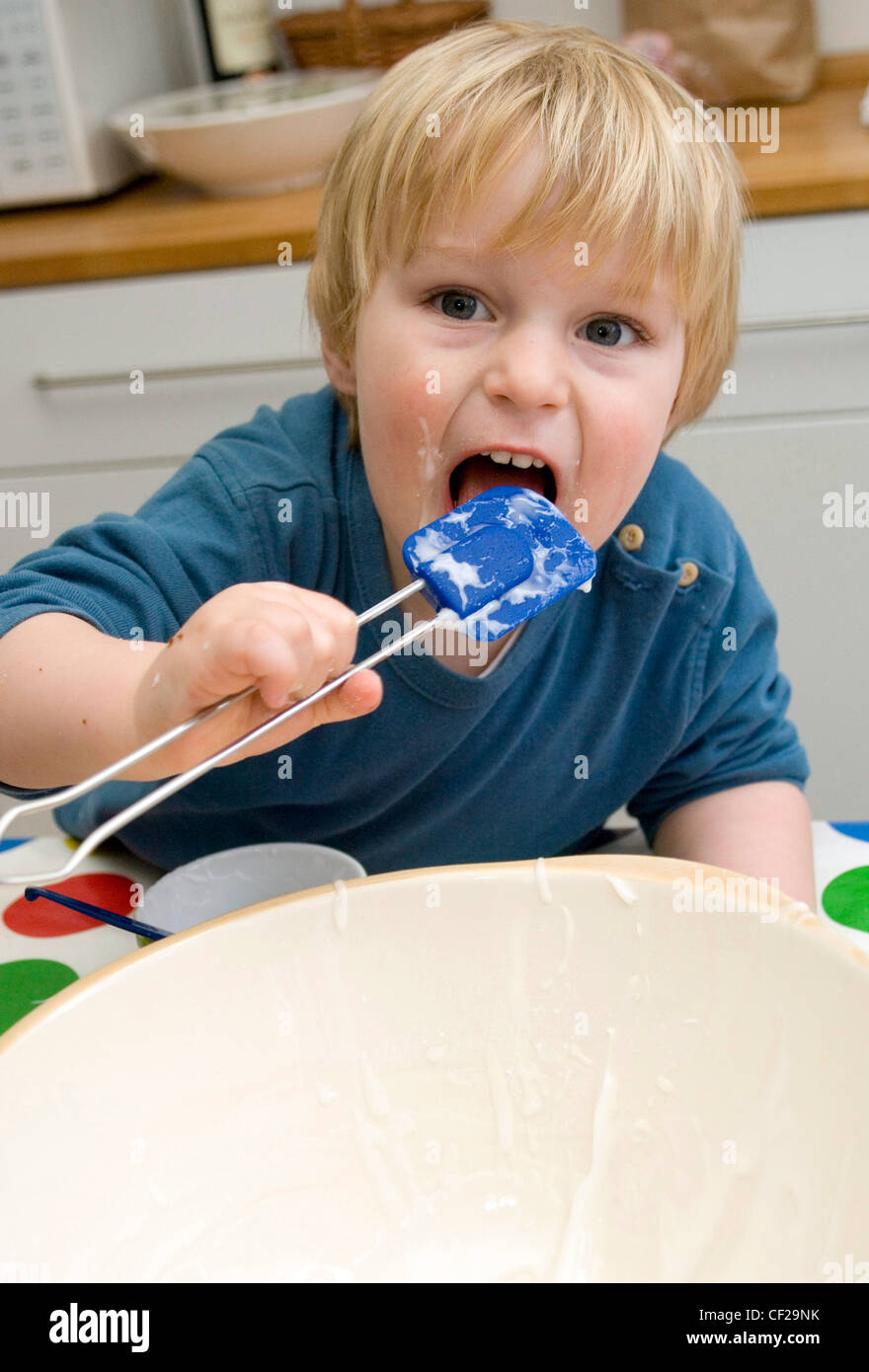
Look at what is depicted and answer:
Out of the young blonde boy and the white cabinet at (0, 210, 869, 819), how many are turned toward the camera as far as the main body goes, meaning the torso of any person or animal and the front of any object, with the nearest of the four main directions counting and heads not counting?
2

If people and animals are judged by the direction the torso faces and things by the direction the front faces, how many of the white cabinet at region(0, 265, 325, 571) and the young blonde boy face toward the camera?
2

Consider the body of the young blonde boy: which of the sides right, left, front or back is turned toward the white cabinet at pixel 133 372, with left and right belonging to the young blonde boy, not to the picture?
back

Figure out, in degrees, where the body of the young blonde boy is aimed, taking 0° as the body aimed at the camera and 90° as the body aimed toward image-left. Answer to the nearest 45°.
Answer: approximately 0°

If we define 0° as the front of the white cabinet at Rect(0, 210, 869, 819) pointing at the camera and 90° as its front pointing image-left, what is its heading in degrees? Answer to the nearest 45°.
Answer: approximately 0°

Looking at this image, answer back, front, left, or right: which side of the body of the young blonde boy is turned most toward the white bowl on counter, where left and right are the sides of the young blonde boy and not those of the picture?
back
